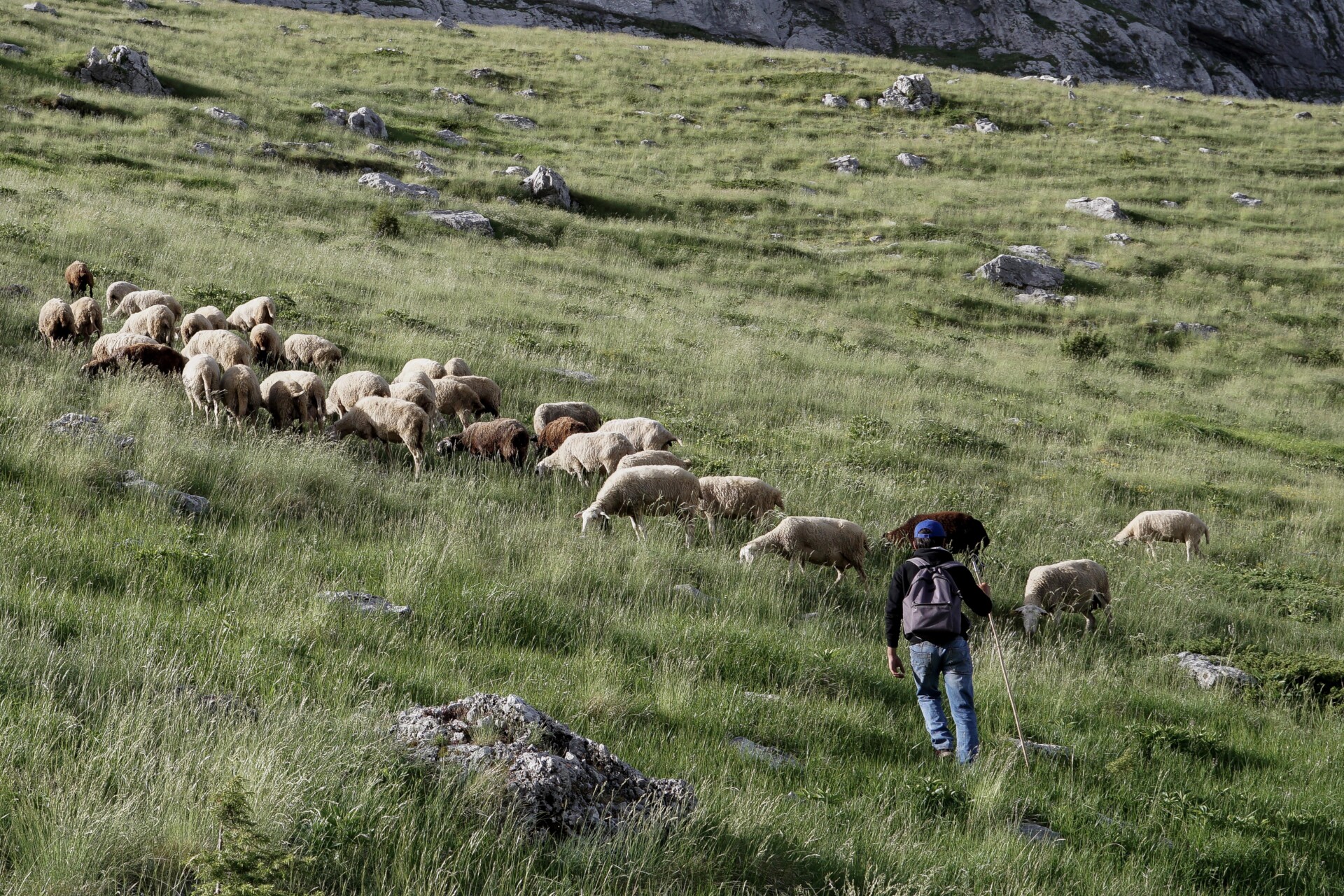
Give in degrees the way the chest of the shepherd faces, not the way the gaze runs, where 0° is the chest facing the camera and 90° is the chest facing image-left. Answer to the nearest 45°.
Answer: approximately 180°

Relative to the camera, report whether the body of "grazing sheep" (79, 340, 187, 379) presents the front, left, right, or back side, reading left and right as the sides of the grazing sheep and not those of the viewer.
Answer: left

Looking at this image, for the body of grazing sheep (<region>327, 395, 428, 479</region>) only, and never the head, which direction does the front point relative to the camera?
to the viewer's left

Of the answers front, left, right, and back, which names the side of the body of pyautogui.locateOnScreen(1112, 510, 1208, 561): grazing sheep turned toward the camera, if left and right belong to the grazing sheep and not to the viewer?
left

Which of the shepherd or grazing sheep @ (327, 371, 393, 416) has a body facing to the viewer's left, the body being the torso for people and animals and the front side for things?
the grazing sheep

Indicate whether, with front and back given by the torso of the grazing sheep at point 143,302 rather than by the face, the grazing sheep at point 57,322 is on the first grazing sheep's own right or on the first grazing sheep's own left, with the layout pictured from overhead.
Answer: on the first grazing sheep's own left

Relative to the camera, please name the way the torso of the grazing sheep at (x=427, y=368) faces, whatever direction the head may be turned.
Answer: to the viewer's left

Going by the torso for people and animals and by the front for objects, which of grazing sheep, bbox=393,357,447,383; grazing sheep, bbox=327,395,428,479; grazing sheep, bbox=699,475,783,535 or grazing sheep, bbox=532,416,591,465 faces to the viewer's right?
grazing sheep, bbox=699,475,783,535
